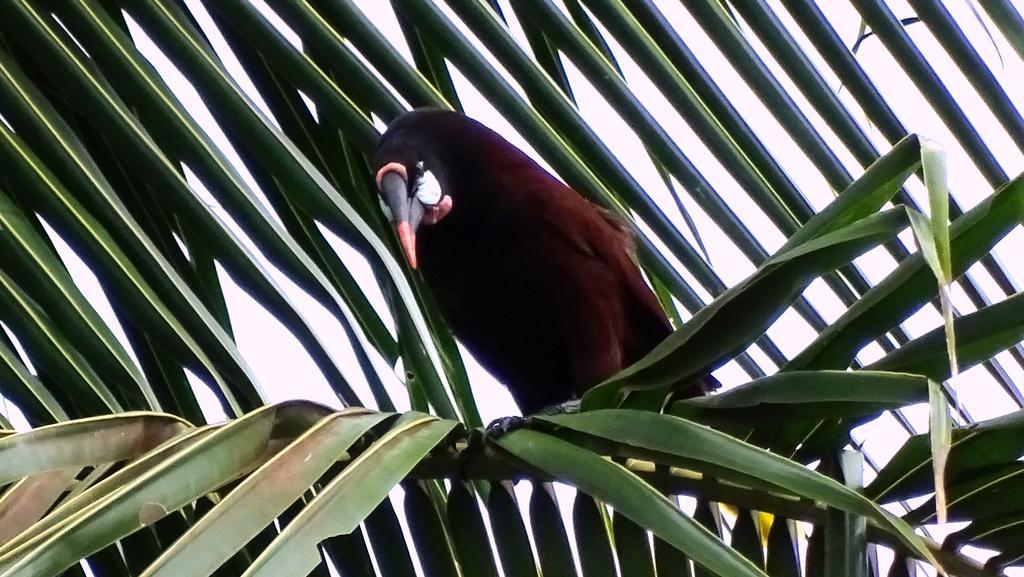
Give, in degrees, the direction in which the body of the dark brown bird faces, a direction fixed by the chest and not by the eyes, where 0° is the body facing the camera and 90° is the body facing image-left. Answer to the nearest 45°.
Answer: approximately 45°
